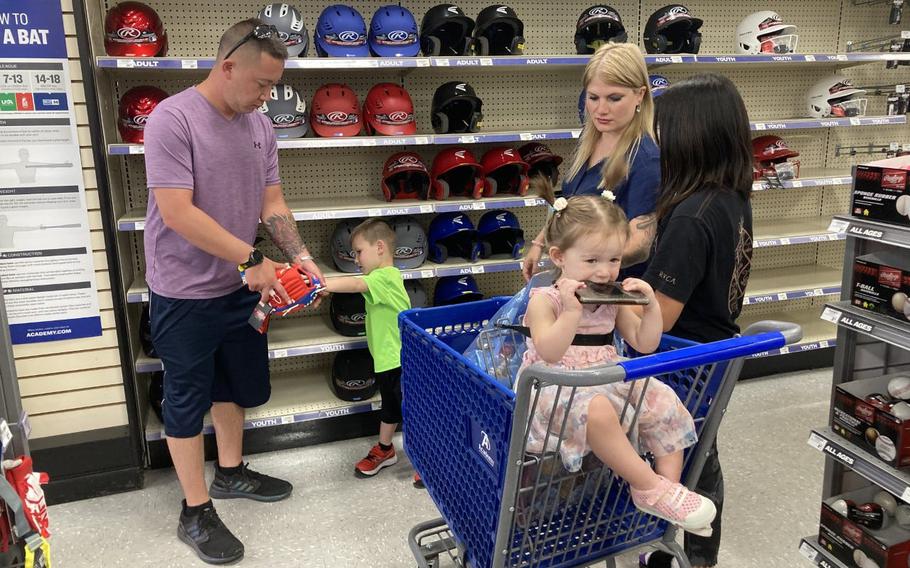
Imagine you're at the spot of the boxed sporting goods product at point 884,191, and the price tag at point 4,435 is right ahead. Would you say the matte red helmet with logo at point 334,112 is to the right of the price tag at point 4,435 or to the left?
right

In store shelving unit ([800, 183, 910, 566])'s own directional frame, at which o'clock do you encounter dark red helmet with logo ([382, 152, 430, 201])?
The dark red helmet with logo is roughly at 2 o'clock from the store shelving unit.

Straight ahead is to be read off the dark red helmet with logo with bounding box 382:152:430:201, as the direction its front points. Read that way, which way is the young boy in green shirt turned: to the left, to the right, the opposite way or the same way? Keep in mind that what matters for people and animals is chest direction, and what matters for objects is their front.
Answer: to the right

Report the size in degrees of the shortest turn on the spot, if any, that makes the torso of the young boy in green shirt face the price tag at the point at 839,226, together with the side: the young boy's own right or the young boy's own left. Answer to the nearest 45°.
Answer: approximately 135° to the young boy's own left

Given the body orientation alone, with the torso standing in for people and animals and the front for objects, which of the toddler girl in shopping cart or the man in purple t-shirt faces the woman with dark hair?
the man in purple t-shirt

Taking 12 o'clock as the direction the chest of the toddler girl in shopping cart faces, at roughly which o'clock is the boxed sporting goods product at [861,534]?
The boxed sporting goods product is roughly at 9 o'clock from the toddler girl in shopping cart.

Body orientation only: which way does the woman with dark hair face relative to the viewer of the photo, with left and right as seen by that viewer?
facing away from the viewer and to the left of the viewer

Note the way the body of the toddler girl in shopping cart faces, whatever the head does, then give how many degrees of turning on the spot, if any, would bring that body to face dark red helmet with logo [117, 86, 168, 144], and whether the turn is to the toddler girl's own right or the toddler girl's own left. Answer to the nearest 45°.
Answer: approximately 180°

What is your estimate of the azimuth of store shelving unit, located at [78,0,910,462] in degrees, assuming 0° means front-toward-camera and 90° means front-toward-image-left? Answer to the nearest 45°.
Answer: approximately 0°

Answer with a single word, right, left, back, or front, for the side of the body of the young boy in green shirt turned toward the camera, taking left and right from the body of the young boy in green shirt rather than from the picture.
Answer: left

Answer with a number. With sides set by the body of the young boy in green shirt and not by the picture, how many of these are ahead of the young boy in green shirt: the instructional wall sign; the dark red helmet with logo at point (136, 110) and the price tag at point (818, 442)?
2

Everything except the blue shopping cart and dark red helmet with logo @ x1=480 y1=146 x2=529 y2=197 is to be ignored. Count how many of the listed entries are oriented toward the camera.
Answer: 1
